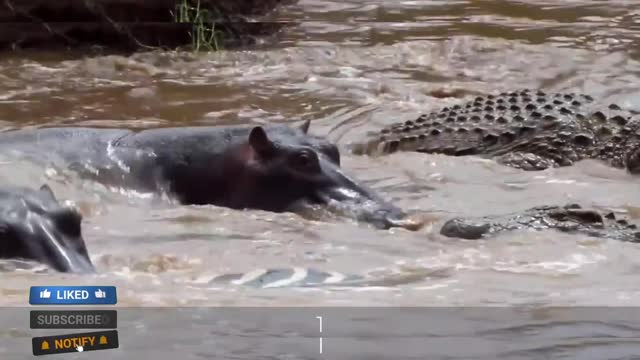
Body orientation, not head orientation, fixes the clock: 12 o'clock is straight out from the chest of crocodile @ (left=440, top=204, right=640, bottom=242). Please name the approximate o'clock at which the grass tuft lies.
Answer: The grass tuft is roughly at 2 o'clock from the crocodile.

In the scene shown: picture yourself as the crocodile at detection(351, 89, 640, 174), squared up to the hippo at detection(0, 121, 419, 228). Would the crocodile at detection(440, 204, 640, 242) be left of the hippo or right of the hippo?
left

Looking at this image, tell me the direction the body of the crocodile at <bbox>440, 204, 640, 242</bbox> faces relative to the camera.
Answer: to the viewer's left

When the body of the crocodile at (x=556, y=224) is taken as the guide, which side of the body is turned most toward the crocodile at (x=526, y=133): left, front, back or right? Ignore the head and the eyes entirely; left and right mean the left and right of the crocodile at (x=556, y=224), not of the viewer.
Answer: right

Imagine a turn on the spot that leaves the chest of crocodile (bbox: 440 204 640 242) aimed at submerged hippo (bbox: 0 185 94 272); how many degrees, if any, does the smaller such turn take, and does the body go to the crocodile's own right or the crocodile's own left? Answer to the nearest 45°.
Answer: approximately 45° to the crocodile's own left

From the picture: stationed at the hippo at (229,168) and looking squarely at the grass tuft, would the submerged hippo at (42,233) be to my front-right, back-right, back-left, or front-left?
back-left
